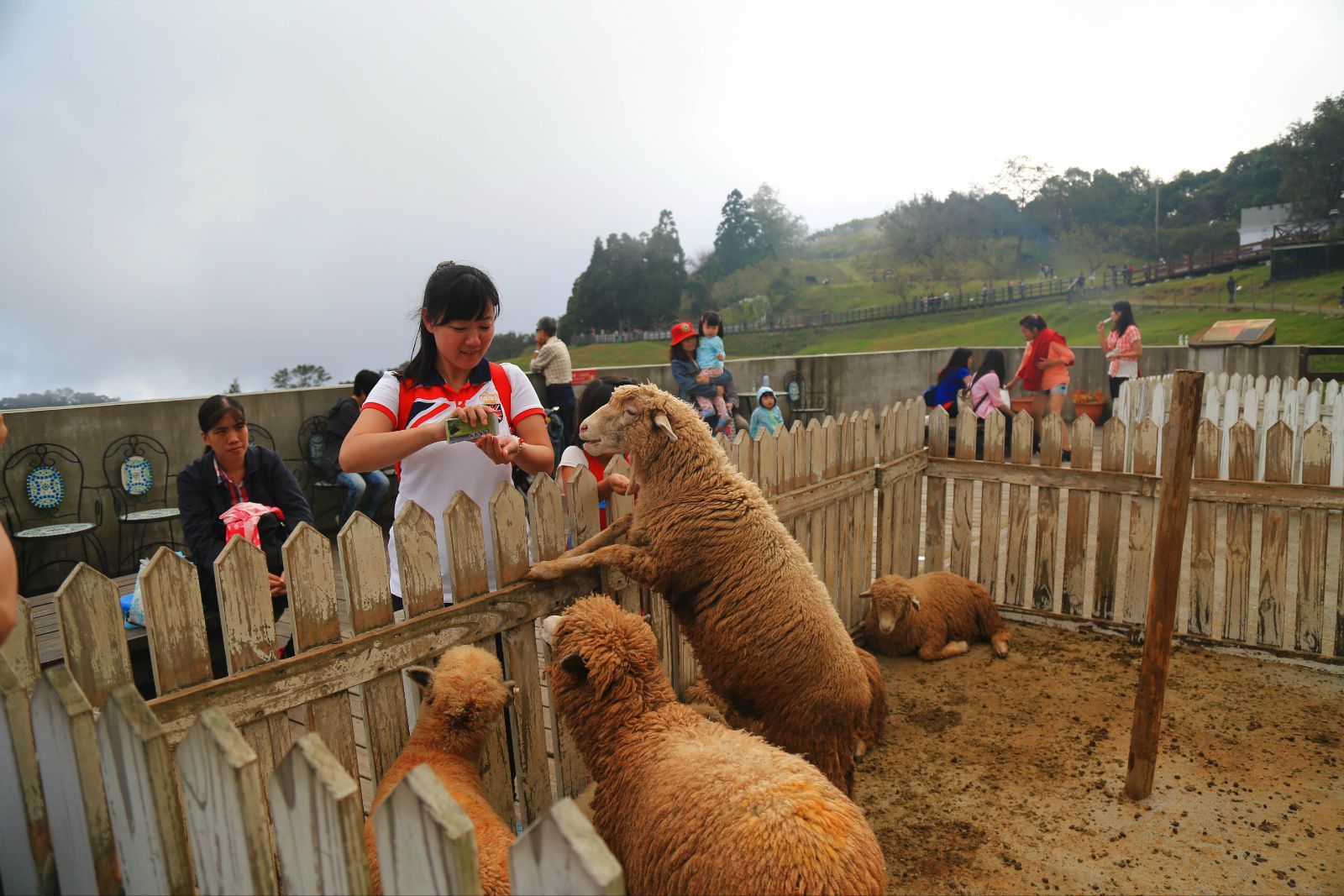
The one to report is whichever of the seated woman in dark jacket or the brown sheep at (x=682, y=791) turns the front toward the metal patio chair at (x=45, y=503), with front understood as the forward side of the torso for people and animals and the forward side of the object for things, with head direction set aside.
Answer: the brown sheep

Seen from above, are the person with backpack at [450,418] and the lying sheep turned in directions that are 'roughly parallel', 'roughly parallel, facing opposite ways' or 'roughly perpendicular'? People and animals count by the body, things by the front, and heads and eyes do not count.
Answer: roughly perpendicular

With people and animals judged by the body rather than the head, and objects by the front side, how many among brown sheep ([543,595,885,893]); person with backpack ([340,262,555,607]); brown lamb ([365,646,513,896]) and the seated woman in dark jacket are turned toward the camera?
2

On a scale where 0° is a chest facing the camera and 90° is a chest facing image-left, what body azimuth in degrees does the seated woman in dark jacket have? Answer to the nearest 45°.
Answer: approximately 0°

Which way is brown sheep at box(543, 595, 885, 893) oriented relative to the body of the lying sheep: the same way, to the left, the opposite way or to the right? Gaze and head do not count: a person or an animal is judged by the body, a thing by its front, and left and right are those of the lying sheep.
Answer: to the right

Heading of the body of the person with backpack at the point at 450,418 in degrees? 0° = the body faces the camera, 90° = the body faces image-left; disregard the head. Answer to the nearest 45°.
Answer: approximately 0°

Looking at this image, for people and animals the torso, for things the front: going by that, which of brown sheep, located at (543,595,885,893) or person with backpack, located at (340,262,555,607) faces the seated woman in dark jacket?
the brown sheep

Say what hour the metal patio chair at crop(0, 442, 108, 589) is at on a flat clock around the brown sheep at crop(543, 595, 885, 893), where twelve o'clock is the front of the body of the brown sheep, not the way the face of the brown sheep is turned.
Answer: The metal patio chair is roughly at 12 o'clock from the brown sheep.

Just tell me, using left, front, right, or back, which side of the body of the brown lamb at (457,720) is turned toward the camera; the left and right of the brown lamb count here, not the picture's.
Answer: back

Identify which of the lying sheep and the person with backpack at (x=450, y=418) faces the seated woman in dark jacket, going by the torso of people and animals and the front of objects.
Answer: the lying sheep

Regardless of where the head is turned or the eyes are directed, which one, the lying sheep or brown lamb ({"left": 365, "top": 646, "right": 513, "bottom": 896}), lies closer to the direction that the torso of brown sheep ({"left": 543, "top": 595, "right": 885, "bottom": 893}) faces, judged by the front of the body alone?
the brown lamb

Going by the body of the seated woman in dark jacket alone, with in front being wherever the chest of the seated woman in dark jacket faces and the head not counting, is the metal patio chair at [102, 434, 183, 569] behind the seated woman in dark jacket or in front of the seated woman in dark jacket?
behind

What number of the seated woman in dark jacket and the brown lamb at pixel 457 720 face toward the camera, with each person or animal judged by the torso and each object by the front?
1

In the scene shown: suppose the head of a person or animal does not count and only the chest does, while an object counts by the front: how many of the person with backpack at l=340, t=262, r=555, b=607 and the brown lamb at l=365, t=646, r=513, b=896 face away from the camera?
1

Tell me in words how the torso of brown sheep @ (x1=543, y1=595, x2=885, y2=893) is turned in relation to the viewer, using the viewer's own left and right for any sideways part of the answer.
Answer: facing away from the viewer and to the left of the viewer

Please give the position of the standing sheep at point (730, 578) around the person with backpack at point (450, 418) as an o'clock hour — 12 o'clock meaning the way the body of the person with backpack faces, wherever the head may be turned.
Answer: The standing sheep is roughly at 9 o'clock from the person with backpack.
